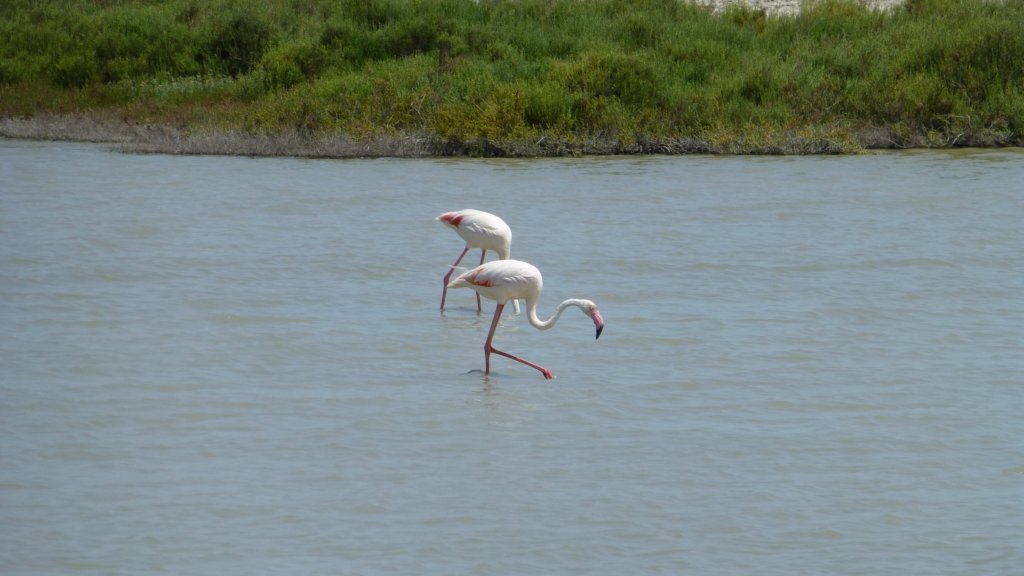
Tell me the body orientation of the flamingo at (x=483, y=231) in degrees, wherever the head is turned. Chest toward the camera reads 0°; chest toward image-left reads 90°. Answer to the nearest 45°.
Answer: approximately 270°
